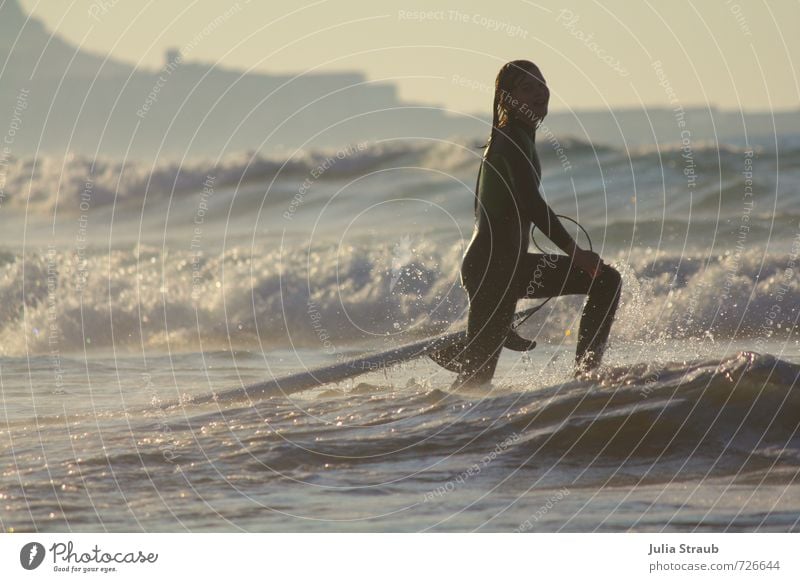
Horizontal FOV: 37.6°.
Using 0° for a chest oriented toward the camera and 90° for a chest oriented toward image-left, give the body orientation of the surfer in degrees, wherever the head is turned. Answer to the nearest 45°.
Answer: approximately 270°

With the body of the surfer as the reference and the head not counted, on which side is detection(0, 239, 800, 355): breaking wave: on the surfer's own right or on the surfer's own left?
on the surfer's own left
